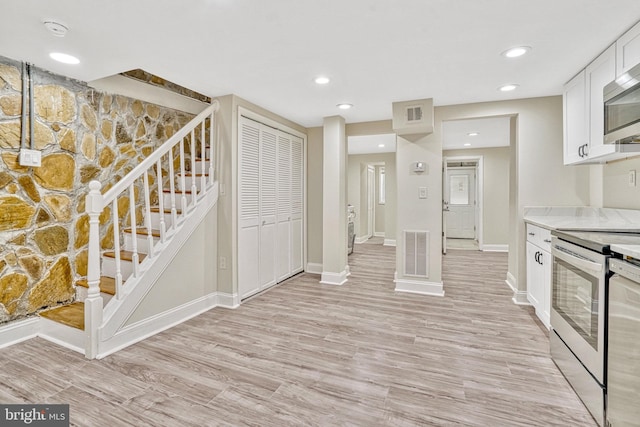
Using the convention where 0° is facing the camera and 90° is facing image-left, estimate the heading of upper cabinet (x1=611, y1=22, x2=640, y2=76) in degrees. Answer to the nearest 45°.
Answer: approximately 90°

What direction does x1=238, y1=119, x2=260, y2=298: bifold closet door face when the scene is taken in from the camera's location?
facing the viewer and to the right of the viewer

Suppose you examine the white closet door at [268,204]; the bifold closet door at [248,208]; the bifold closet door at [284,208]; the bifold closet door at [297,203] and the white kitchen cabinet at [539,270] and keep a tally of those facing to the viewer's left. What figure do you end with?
1

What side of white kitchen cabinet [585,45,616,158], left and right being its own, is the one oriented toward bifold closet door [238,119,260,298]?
front

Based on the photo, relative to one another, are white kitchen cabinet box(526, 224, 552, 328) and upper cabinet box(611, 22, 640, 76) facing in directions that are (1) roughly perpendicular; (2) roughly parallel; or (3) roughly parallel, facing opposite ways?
roughly parallel

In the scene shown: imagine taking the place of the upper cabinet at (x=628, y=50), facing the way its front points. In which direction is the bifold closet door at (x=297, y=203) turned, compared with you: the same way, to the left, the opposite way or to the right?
the opposite way

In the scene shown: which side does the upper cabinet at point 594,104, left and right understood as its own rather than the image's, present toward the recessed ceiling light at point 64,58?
front

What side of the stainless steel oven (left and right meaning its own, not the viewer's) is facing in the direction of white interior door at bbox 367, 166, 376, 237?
right

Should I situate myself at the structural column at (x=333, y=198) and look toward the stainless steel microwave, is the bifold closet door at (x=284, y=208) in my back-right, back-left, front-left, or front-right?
back-right

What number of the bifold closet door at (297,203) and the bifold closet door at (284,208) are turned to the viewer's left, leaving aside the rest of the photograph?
0

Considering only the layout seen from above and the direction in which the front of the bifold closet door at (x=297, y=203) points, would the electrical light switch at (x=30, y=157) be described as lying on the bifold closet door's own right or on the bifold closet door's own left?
on the bifold closet door's own right

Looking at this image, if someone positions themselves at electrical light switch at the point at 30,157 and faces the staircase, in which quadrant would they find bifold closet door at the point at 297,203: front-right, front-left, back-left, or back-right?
front-left

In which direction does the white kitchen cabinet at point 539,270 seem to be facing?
to the viewer's left

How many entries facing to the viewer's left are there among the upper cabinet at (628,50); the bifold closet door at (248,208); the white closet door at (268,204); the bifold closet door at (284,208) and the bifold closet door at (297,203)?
1

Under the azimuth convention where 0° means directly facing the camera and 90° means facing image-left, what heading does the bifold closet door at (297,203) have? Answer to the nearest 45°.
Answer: approximately 315°
